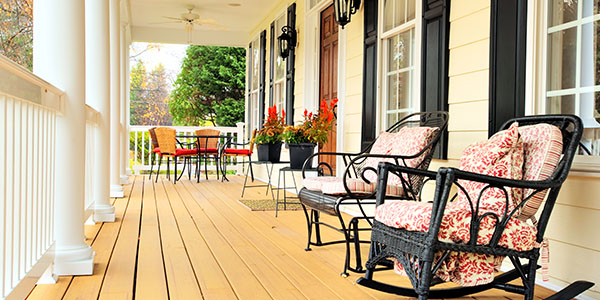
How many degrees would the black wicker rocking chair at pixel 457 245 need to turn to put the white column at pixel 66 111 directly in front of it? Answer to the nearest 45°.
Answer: approximately 45° to its right

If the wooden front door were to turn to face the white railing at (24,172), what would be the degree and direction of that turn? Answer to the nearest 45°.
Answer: approximately 90° to its left

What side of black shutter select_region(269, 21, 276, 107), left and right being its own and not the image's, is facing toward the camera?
left

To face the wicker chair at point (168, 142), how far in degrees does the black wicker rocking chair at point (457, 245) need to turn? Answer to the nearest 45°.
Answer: approximately 90° to its right

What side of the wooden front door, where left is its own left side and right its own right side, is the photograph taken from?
left

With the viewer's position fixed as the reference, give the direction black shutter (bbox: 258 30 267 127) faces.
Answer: facing to the left of the viewer

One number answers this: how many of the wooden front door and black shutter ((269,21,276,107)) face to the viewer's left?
2

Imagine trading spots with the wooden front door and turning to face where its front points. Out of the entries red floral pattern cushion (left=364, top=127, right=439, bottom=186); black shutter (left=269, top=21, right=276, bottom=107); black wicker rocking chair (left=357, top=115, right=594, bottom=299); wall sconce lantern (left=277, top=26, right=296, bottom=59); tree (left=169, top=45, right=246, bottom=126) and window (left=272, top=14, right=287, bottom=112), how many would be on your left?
2

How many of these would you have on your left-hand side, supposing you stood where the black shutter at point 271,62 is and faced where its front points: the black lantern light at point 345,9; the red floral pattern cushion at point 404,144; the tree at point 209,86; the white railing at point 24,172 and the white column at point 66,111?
4

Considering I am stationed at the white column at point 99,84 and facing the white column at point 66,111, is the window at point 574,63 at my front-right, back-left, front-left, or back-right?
front-left

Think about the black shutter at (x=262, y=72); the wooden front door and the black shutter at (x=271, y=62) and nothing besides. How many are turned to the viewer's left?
3

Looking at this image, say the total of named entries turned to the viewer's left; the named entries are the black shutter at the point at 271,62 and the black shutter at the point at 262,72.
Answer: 2
